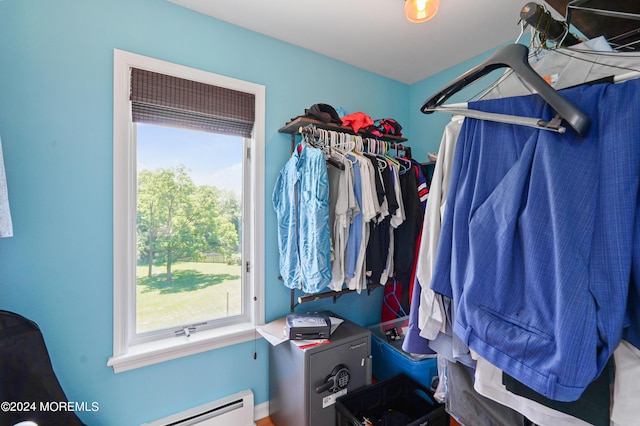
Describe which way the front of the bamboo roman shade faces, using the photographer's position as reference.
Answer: facing the viewer and to the right of the viewer

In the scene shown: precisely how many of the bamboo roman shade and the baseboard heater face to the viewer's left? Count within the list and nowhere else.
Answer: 0

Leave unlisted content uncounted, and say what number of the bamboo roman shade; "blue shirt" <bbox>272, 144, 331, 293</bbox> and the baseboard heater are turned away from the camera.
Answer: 0

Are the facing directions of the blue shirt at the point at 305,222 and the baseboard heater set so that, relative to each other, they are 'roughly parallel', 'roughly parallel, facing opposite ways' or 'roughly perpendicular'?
roughly perpendicular

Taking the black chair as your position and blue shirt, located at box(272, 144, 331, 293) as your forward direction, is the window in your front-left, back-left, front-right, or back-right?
front-left

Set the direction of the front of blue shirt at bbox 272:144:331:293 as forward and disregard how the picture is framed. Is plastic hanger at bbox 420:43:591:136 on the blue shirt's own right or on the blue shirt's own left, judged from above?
on the blue shirt's own left

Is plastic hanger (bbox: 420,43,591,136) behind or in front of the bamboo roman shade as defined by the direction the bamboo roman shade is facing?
in front

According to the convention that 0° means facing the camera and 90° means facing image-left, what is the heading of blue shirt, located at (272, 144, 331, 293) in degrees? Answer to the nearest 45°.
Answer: approximately 45°

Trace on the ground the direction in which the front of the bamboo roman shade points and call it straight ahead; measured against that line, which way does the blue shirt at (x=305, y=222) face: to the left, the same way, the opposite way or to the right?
to the right

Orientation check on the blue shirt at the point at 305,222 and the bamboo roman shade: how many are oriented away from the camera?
0
